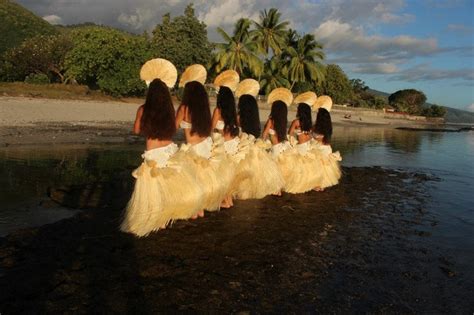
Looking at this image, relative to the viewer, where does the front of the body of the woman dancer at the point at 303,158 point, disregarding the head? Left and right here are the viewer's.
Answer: facing away from the viewer and to the left of the viewer

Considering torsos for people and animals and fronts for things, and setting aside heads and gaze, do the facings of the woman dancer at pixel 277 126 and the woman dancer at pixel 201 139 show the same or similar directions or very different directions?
same or similar directions

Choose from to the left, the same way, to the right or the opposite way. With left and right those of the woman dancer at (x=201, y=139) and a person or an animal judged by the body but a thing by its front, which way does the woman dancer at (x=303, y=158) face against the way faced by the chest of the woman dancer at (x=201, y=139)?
the same way

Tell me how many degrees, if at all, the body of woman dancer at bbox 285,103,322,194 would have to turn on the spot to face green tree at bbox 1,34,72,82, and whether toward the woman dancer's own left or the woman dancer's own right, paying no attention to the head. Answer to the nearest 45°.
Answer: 0° — they already face it

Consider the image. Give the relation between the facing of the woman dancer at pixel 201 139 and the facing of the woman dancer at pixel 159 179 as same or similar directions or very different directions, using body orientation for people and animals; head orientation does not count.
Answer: same or similar directions

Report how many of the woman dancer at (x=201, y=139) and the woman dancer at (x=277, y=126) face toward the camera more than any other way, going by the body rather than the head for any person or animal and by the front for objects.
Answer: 0

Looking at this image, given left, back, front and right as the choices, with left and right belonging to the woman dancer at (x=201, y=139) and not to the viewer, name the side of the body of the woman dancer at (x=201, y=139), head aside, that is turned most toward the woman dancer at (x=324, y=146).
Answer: right

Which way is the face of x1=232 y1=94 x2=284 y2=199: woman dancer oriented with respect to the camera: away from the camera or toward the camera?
away from the camera

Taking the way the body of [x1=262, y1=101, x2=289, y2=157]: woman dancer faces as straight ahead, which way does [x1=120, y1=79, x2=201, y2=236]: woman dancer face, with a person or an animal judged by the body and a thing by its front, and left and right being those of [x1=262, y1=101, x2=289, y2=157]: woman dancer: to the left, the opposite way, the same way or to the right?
the same way

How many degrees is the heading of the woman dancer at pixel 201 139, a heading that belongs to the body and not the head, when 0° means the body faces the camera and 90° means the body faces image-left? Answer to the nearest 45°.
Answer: approximately 135°

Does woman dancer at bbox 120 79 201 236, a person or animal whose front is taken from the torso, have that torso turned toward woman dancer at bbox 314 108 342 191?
no

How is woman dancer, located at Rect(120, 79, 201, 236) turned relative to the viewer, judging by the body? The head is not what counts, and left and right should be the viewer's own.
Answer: facing away from the viewer and to the left of the viewer

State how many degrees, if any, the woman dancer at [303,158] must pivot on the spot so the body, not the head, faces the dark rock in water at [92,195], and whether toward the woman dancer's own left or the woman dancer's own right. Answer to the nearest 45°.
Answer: approximately 90° to the woman dancer's own left

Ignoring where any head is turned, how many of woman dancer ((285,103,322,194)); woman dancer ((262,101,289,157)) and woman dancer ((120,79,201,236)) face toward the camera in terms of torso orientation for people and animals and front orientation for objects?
0

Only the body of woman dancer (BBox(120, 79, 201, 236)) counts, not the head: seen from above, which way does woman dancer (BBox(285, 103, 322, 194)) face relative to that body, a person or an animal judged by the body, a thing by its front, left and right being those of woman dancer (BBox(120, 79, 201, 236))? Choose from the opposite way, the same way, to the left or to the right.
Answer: the same way

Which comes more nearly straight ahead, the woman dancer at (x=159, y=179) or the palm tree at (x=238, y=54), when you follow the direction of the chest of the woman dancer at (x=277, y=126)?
the palm tree

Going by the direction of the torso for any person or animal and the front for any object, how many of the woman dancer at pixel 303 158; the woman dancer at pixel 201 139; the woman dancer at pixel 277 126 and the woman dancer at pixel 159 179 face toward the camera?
0
